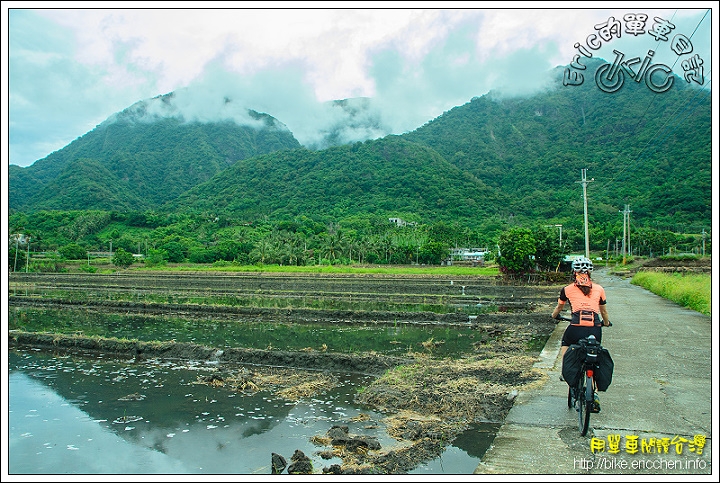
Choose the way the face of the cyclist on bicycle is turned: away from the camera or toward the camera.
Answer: away from the camera

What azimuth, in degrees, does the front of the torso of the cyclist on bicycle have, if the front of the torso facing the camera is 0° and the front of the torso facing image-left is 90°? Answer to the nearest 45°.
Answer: approximately 180°
